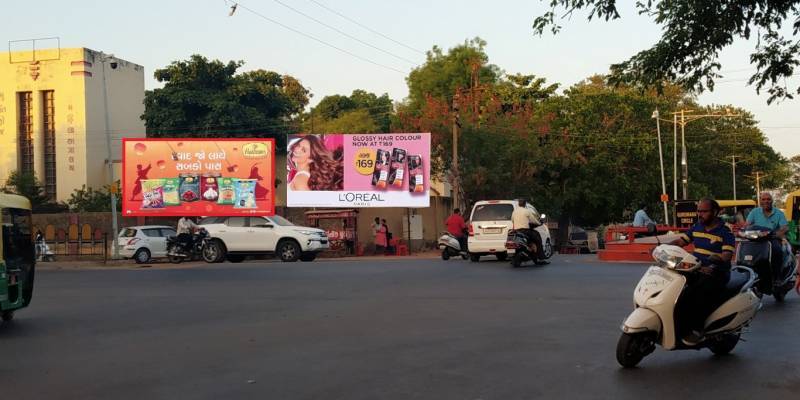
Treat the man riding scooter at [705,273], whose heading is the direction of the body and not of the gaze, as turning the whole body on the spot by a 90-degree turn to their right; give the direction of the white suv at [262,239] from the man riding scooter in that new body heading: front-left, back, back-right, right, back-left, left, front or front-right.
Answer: front

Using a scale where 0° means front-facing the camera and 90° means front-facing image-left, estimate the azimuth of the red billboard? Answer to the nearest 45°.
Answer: approximately 0°

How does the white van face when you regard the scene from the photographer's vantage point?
facing away from the viewer and to the right of the viewer

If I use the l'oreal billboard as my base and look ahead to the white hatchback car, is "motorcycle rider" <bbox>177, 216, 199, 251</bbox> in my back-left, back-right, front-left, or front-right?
front-left

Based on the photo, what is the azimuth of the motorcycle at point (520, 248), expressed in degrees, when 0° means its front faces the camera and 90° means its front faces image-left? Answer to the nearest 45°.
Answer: approximately 225°

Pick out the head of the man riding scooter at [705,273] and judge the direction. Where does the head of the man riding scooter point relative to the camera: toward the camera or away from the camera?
toward the camera

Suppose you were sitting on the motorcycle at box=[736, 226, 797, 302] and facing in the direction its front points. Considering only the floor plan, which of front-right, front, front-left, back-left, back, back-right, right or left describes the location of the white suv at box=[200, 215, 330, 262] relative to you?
right

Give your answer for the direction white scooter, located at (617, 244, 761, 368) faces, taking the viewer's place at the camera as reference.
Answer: facing the viewer and to the left of the viewer

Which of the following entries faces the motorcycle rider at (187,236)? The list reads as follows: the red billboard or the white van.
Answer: the red billboard

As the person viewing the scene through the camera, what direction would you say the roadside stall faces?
facing the viewer

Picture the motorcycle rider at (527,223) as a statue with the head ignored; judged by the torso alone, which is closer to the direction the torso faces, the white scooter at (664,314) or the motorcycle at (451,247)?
the motorcycle

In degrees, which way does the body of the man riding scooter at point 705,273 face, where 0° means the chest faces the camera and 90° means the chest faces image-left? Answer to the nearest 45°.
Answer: approximately 45°

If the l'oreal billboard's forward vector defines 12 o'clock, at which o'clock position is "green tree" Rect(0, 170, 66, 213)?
The green tree is roughly at 4 o'clock from the l'oreal billboard.

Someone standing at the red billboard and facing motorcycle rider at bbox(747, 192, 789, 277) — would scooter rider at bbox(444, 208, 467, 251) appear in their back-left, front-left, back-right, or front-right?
front-left
